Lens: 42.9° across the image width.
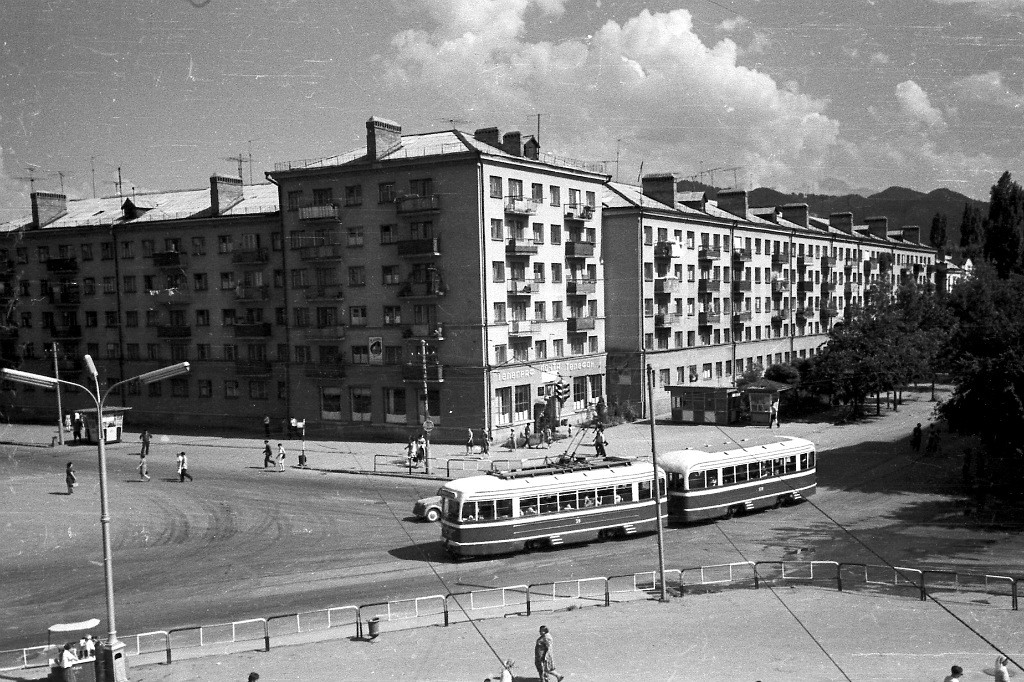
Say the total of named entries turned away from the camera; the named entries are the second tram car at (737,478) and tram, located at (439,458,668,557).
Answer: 0

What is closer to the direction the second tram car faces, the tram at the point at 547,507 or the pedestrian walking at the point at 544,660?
the tram

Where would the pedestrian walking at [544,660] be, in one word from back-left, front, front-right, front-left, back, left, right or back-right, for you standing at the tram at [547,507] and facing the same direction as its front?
front-left

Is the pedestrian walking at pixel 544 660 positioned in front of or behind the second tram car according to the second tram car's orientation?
in front

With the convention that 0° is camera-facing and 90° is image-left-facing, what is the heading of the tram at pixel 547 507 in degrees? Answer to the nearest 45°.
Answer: approximately 45°

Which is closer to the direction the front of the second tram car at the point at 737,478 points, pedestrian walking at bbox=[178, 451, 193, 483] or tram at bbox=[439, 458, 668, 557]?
the tram

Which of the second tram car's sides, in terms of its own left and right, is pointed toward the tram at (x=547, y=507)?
front

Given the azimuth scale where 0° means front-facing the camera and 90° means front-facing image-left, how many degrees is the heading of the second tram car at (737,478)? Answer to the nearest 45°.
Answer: approximately 45°

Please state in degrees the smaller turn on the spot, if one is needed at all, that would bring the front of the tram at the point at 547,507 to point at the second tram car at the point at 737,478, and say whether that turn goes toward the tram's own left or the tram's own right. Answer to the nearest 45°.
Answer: approximately 180°

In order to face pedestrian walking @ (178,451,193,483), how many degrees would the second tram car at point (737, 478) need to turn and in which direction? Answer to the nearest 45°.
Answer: approximately 45° to its right
